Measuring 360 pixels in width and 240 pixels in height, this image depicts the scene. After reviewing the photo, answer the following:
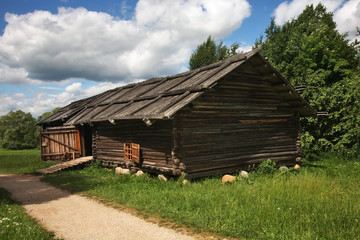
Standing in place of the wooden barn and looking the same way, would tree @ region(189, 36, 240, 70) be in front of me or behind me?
behind

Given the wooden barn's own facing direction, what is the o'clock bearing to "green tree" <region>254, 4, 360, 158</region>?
The green tree is roughly at 6 o'clock from the wooden barn.

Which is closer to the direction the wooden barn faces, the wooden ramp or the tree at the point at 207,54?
the wooden ramp

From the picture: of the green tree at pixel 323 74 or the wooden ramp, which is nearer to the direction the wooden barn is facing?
the wooden ramp

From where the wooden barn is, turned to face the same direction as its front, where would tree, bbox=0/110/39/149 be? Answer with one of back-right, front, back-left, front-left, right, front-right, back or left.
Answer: right

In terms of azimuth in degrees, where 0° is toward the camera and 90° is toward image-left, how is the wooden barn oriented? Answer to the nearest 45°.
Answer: approximately 45°

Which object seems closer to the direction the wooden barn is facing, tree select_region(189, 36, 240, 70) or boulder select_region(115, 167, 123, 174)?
the boulder
